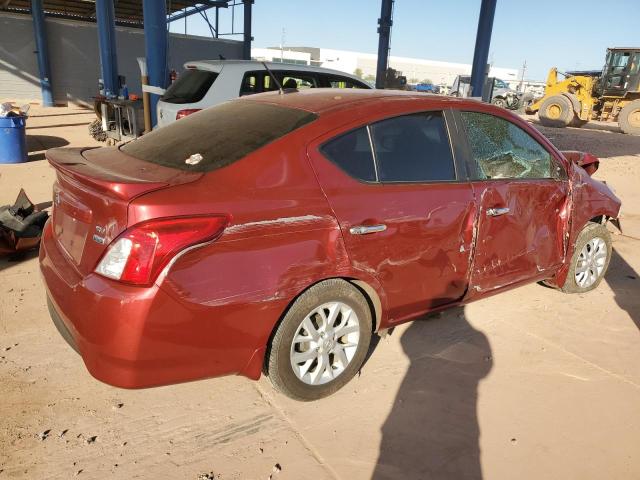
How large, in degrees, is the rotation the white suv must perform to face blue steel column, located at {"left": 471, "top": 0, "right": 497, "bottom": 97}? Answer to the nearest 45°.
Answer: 0° — it already faces it

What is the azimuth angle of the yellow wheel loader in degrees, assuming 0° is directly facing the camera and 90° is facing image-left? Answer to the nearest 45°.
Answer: approximately 90°

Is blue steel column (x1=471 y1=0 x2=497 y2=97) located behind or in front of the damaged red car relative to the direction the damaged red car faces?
in front

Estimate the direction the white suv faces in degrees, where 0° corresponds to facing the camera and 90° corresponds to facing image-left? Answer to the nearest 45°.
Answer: approximately 225°

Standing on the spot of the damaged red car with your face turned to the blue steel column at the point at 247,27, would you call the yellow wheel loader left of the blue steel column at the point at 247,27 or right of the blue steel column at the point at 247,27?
right

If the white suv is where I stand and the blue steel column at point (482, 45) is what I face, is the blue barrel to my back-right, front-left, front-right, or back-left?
back-left

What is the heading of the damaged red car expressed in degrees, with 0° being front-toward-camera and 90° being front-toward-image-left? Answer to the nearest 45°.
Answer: approximately 225°

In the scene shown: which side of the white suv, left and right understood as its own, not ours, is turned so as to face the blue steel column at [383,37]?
front

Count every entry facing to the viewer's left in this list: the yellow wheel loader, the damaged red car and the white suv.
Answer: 1

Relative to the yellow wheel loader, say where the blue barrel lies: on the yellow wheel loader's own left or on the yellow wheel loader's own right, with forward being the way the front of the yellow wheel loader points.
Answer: on the yellow wheel loader's own left
